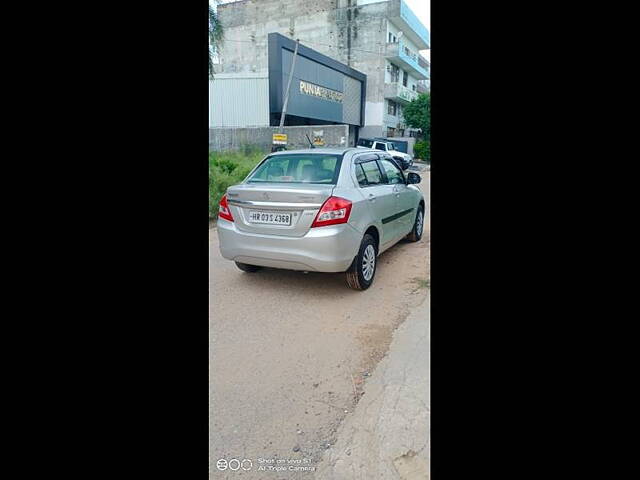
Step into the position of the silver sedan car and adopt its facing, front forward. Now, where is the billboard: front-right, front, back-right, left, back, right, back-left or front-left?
front-left

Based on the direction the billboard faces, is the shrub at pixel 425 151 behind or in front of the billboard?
in front

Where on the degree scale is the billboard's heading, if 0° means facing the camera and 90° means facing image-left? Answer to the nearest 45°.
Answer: approximately 315°

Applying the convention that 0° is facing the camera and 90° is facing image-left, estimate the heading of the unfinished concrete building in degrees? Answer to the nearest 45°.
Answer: approximately 315°

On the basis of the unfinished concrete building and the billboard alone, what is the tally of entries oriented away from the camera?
0

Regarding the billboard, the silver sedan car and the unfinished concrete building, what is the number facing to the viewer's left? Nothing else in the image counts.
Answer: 0

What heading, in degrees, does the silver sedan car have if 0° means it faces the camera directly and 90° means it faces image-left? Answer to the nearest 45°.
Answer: approximately 225°
